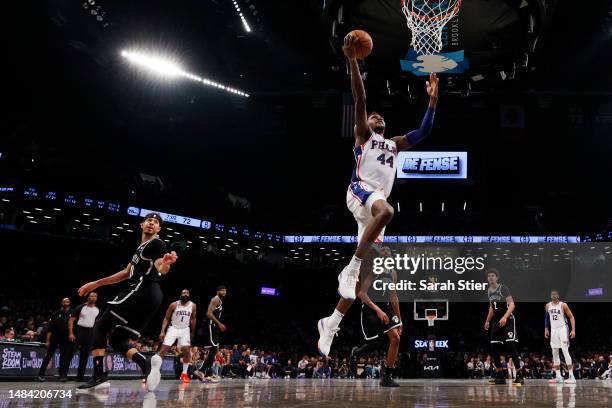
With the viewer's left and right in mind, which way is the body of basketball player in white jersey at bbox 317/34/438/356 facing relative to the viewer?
facing the viewer and to the right of the viewer

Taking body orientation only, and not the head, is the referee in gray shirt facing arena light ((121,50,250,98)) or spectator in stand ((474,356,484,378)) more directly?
the spectator in stand

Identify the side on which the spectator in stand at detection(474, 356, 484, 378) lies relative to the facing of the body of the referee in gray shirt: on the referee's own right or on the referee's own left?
on the referee's own left

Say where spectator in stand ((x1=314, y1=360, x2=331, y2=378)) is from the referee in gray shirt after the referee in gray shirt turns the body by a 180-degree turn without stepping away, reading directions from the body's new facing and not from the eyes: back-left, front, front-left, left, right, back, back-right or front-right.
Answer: right

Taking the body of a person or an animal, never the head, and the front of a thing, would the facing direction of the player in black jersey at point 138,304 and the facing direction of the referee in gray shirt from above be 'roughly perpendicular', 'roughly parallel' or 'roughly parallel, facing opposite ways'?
roughly perpendicular

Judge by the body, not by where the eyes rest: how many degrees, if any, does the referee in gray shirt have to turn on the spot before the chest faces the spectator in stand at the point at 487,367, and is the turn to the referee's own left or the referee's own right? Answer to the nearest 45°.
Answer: approximately 90° to the referee's own left

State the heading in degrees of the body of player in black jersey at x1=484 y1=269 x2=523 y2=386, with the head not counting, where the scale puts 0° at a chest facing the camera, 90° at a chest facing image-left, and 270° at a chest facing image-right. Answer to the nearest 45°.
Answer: approximately 45°

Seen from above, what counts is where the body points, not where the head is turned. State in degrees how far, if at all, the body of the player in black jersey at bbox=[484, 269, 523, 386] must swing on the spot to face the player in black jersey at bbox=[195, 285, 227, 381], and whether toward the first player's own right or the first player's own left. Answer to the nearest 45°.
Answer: approximately 45° to the first player's own right

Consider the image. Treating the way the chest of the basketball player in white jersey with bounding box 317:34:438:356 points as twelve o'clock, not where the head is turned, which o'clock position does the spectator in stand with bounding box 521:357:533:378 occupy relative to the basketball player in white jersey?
The spectator in stand is roughly at 8 o'clock from the basketball player in white jersey.

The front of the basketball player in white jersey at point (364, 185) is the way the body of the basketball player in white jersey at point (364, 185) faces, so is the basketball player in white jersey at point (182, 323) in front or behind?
behind

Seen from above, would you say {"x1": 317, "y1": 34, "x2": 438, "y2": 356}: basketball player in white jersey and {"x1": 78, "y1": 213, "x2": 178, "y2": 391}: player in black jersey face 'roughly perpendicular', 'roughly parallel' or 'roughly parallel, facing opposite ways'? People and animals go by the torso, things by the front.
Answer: roughly perpendicular
